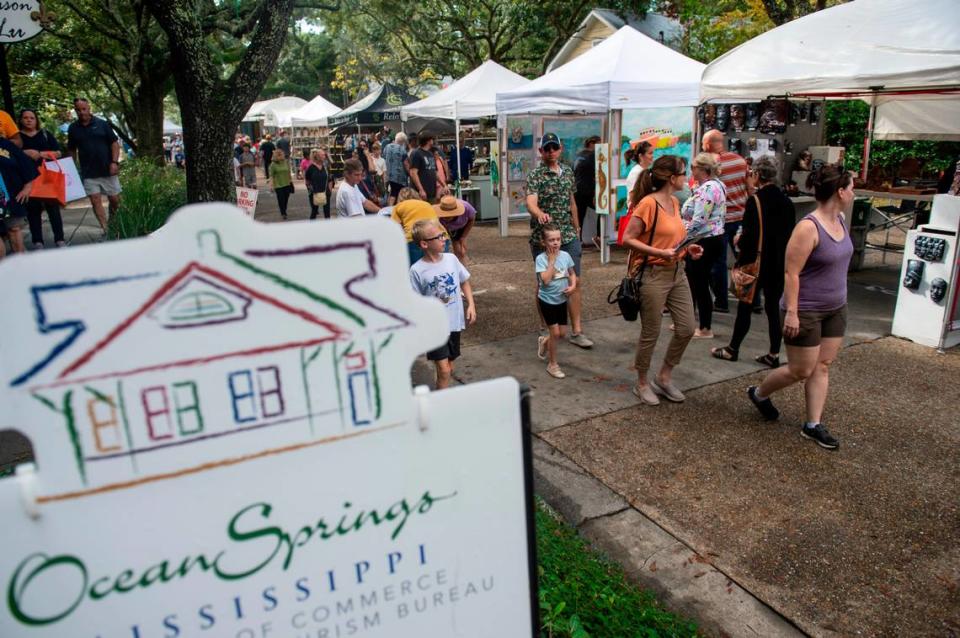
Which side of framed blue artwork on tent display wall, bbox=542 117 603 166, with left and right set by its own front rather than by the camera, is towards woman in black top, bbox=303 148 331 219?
right

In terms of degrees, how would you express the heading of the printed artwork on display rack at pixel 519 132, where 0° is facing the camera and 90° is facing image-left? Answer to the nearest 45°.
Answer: approximately 0°

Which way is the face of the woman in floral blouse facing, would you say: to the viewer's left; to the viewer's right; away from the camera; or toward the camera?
to the viewer's left

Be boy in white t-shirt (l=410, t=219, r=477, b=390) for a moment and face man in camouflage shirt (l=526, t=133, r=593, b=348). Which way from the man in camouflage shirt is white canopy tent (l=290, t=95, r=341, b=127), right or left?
left

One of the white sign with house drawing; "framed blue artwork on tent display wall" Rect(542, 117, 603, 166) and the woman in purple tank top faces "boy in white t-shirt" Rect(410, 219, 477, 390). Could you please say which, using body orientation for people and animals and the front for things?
the framed blue artwork on tent display wall

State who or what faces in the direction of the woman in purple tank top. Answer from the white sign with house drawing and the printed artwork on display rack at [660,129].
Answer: the printed artwork on display rack

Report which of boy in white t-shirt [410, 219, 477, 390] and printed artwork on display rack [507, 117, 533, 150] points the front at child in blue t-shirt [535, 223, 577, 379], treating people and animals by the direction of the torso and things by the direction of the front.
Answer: the printed artwork on display rack

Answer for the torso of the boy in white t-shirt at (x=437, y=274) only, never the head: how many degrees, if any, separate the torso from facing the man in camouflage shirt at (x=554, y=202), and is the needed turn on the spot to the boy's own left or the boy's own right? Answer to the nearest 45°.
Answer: approximately 90° to the boy's own left
